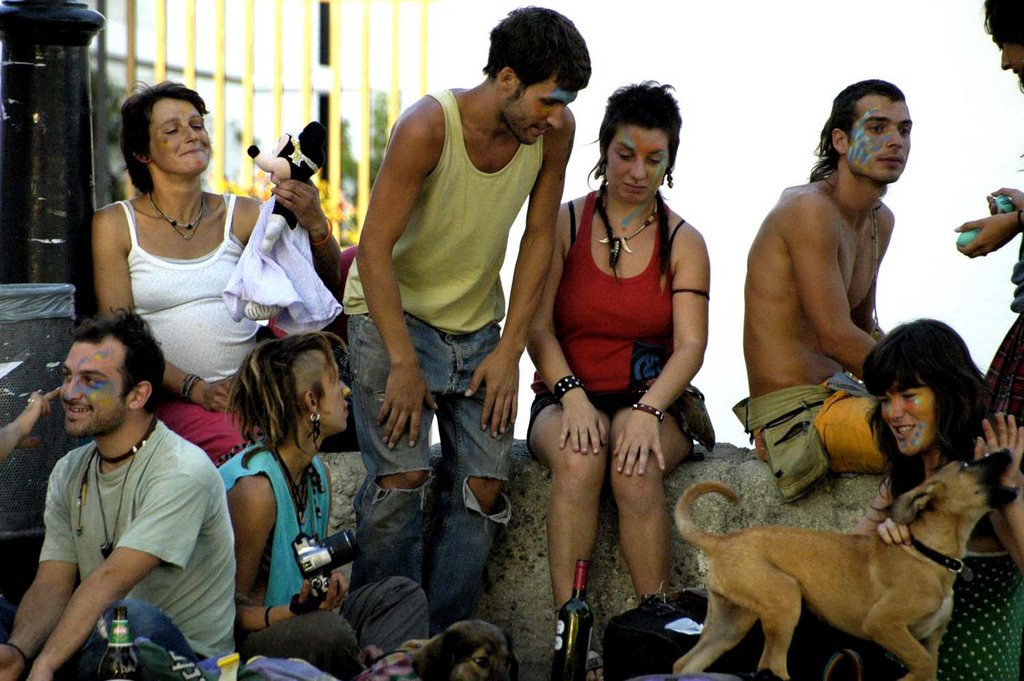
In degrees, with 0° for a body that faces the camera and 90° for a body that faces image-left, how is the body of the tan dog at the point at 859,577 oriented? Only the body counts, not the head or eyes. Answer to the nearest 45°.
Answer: approximately 270°

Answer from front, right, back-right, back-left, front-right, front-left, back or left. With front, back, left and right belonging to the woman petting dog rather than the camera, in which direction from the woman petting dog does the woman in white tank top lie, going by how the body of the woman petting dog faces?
front-right

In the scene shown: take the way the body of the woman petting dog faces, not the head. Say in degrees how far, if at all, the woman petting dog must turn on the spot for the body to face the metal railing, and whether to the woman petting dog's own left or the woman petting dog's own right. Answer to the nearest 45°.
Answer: approximately 90° to the woman petting dog's own right

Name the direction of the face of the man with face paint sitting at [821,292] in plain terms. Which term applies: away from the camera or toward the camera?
toward the camera

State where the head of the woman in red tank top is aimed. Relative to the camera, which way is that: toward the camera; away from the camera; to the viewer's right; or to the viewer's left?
toward the camera

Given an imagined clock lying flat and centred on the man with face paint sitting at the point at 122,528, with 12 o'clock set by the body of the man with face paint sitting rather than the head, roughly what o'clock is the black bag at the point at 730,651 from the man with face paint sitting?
The black bag is roughly at 8 o'clock from the man with face paint sitting.

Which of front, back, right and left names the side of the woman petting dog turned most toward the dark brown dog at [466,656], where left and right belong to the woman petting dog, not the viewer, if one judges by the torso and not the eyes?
front

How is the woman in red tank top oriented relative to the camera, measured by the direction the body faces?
toward the camera

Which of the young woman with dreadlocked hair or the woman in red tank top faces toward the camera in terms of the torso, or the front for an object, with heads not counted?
the woman in red tank top

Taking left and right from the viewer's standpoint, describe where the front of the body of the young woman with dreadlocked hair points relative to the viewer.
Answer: facing to the right of the viewer

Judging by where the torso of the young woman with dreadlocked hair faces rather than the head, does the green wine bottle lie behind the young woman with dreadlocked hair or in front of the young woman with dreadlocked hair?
in front

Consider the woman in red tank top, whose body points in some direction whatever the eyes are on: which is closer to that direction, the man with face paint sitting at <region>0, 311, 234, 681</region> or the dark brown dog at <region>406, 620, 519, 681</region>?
the dark brown dog

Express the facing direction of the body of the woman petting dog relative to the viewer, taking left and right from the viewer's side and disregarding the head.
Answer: facing the viewer and to the left of the viewer

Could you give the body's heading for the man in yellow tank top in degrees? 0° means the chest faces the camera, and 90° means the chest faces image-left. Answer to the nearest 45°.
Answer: approximately 315°

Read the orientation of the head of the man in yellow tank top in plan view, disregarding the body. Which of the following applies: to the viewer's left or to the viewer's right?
to the viewer's right
